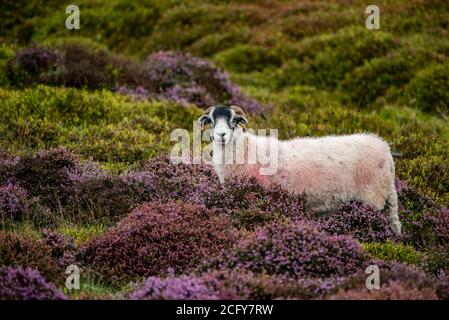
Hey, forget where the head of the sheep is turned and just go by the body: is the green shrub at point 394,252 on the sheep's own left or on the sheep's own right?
on the sheep's own left

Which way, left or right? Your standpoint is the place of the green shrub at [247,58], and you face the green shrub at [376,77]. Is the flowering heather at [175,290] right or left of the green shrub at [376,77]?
right

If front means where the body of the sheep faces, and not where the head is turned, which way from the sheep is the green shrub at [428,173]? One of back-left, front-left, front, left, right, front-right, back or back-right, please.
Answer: back-right

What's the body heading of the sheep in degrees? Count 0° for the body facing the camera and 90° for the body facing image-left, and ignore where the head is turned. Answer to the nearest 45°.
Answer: approximately 90°

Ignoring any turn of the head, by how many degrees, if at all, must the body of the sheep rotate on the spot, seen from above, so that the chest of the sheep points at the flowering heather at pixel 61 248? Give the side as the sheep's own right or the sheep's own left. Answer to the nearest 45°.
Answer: approximately 45° to the sheep's own left

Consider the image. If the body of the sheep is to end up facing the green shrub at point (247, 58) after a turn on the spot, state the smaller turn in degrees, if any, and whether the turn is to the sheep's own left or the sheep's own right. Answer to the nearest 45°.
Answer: approximately 90° to the sheep's own right

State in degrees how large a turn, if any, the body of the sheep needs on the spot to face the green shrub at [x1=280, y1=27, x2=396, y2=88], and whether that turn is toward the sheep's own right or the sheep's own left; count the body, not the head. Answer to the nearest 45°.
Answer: approximately 90° to the sheep's own right

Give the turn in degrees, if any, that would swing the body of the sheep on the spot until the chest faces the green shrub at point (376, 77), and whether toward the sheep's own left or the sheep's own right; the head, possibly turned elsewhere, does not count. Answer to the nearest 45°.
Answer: approximately 90° to the sheep's own right

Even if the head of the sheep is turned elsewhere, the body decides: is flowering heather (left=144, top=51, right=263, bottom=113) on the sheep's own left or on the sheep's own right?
on the sheep's own right

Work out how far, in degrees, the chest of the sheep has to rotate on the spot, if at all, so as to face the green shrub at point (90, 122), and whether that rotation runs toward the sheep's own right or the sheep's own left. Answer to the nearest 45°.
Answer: approximately 45° to the sheep's own right

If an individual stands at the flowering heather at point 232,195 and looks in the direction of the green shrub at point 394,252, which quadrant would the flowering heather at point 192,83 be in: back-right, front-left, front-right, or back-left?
back-left
